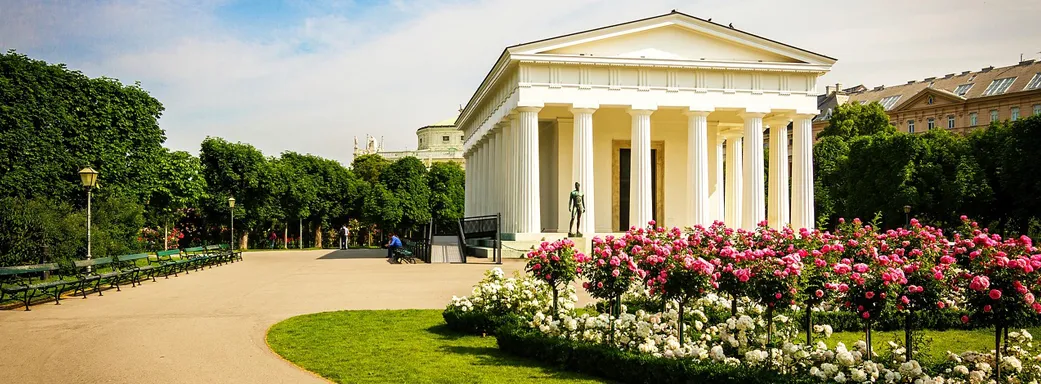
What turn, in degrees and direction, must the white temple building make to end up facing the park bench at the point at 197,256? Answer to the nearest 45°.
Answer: approximately 90° to its right

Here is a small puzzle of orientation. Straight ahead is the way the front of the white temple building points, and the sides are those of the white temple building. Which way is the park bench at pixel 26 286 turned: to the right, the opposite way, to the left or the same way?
to the left

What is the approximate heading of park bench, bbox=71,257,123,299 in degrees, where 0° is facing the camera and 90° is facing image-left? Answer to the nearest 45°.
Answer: approximately 315°

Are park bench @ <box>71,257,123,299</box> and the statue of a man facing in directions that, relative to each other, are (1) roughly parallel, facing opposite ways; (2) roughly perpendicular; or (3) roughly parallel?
roughly perpendicular

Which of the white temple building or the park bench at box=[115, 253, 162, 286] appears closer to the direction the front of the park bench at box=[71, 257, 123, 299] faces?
the white temple building

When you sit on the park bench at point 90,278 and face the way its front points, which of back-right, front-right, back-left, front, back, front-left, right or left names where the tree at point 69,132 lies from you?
back-left

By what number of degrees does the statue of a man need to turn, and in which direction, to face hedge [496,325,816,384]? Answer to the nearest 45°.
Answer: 0° — it already faces it

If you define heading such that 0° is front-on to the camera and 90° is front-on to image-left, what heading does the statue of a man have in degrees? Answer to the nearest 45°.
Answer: approximately 0°

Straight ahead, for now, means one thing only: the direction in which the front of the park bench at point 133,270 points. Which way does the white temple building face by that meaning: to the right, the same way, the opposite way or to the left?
to the right

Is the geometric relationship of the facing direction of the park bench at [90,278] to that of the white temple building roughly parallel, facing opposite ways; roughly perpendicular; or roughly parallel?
roughly perpendicular

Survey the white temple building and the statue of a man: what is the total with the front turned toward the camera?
2

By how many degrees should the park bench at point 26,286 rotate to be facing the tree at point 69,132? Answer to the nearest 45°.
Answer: approximately 135° to its left
